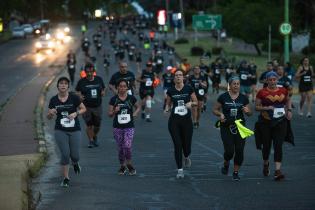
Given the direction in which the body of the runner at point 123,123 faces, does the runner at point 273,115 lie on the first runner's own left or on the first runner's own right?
on the first runner's own left

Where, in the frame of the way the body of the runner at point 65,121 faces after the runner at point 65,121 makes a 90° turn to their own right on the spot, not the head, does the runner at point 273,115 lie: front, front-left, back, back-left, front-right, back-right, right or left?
back

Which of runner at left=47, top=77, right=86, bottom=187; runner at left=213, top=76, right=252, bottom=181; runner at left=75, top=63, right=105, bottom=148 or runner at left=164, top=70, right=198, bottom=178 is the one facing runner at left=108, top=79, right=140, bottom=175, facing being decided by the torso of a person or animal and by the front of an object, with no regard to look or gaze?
runner at left=75, top=63, right=105, bottom=148

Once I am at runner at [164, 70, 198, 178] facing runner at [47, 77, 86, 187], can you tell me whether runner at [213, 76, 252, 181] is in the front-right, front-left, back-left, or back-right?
back-left

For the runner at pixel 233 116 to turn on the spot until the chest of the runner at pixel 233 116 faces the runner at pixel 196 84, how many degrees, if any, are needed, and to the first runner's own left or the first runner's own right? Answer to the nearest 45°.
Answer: approximately 180°

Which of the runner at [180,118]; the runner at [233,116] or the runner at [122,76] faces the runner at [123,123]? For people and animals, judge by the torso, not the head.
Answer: the runner at [122,76]

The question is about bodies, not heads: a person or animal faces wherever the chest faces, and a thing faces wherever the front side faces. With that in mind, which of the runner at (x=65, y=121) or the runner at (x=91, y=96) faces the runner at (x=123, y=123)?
the runner at (x=91, y=96)

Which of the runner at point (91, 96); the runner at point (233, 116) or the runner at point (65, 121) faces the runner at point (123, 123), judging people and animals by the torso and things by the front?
the runner at point (91, 96)

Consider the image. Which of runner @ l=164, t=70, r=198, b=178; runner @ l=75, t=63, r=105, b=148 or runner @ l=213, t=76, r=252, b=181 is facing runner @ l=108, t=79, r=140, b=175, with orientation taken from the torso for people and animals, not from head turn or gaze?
runner @ l=75, t=63, r=105, b=148

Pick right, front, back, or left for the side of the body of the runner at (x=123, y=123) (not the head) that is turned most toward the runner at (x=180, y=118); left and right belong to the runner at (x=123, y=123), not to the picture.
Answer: left
